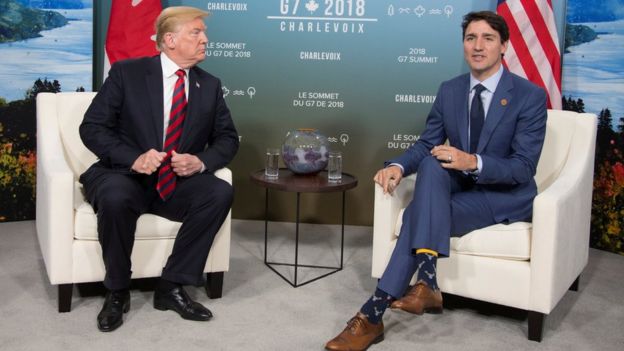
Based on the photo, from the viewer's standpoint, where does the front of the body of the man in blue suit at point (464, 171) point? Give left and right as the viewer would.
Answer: facing the viewer and to the left of the viewer

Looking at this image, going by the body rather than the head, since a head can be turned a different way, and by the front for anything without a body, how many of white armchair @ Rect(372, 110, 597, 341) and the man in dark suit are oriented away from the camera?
0

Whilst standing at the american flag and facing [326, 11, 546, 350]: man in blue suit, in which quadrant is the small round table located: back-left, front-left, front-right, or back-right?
front-right

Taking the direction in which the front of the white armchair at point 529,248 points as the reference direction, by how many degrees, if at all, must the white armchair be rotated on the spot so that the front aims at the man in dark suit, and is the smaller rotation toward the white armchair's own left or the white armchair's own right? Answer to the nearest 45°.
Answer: approximately 45° to the white armchair's own right

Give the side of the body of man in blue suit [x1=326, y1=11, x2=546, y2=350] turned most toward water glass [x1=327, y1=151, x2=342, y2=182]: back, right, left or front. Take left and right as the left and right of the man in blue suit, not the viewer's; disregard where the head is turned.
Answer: right

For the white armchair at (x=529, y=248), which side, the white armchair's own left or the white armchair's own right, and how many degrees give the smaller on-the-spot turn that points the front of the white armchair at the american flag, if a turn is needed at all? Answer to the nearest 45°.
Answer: approximately 135° to the white armchair's own right

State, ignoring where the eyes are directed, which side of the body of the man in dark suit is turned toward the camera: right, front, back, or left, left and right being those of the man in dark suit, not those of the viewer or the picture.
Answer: front

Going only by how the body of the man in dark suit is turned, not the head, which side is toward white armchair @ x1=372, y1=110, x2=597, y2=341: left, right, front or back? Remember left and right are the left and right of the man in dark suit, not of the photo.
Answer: left

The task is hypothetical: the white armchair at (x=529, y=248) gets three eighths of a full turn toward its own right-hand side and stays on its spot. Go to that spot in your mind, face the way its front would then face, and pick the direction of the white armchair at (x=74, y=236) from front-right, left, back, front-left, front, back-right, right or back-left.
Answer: left

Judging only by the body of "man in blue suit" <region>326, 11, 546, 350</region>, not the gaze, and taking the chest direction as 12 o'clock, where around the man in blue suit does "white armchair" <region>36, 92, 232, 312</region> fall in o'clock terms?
The white armchair is roughly at 1 o'clock from the man in blue suit.

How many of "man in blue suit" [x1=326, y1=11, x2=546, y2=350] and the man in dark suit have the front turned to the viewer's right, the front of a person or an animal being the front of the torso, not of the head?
0

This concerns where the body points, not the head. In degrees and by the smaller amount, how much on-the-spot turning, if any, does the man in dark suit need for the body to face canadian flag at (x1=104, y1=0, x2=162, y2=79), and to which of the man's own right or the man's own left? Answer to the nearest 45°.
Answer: approximately 180°

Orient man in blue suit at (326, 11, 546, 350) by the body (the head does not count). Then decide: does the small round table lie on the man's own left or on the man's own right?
on the man's own right

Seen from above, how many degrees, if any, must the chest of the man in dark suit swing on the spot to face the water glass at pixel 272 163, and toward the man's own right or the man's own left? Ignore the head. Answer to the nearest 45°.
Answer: approximately 135° to the man's own left
